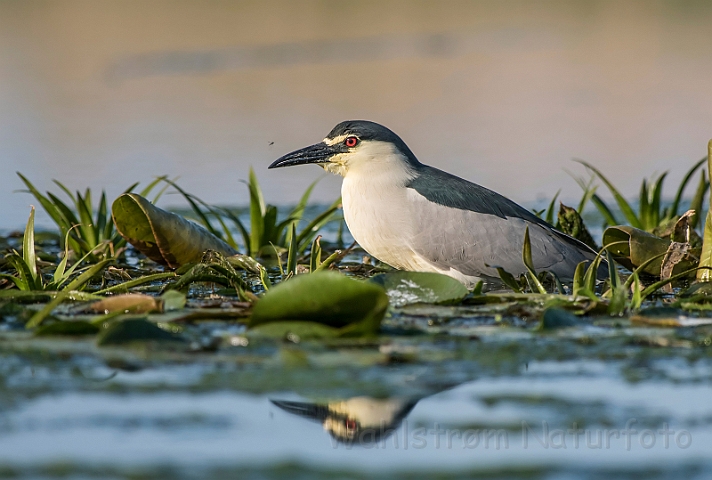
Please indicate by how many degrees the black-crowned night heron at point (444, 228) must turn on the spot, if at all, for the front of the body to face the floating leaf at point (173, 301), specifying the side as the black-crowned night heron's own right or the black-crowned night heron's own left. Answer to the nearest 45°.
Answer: approximately 45° to the black-crowned night heron's own left

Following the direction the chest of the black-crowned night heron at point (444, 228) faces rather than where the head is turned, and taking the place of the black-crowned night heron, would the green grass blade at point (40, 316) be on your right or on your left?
on your left

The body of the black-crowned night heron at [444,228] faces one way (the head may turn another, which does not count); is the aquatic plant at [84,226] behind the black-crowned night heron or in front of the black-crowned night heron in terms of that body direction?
in front

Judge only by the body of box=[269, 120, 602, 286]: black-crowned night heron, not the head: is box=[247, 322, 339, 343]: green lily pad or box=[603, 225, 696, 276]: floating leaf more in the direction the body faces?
the green lily pad

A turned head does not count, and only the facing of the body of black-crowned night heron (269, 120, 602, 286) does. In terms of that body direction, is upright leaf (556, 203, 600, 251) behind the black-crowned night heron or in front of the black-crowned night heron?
behind

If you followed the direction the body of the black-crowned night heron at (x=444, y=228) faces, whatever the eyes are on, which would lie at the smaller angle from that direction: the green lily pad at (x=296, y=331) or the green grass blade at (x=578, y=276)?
the green lily pad

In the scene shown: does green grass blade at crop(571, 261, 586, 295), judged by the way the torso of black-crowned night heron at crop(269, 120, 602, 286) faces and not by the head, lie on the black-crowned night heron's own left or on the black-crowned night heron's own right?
on the black-crowned night heron's own left

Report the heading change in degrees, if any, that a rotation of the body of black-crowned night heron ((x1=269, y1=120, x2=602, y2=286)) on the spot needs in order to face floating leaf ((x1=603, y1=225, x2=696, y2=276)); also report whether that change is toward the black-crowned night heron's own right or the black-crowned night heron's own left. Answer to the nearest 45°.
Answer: approximately 180°

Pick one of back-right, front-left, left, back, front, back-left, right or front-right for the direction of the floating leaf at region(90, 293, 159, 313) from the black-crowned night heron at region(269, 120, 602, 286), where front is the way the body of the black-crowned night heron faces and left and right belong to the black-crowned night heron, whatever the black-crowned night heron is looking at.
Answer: front-left

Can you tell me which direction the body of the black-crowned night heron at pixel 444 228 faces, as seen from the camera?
to the viewer's left

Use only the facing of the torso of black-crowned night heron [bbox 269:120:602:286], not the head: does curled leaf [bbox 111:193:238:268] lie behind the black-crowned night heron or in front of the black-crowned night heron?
in front

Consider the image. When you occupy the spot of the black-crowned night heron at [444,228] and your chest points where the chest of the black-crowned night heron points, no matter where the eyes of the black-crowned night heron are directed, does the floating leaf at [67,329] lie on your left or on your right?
on your left

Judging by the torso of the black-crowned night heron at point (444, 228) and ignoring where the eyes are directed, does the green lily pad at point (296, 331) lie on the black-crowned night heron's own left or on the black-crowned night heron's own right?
on the black-crowned night heron's own left
